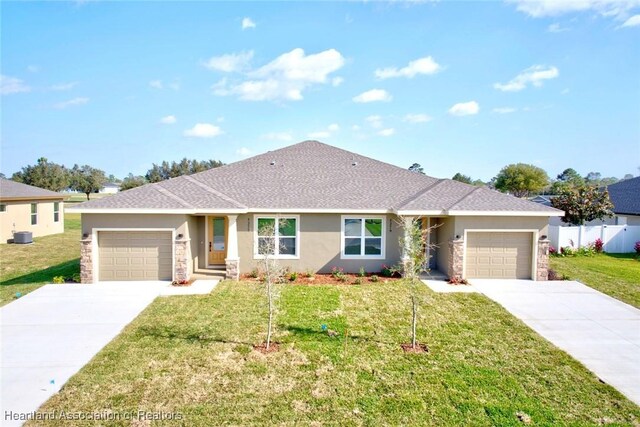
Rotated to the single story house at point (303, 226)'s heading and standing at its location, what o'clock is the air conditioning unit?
The air conditioning unit is roughly at 4 o'clock from the single story house.

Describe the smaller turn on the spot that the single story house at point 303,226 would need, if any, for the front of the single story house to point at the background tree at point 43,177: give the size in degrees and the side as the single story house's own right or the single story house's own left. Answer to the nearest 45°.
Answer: approximately 135° to the single story house's own right

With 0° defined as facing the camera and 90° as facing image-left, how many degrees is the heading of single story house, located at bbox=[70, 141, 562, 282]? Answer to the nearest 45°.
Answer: approximately 0°

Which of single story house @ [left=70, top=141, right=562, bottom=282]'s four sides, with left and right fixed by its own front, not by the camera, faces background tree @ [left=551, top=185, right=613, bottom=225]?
left

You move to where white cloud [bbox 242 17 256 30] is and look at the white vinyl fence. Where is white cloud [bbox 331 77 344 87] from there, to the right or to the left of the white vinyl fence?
left

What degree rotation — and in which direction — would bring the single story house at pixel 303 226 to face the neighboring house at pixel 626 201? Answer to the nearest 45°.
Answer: approximately 135° to its left

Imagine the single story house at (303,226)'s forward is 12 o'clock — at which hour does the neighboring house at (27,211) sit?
The neighboring house is roughly at 4 o'clock from the single story house.
